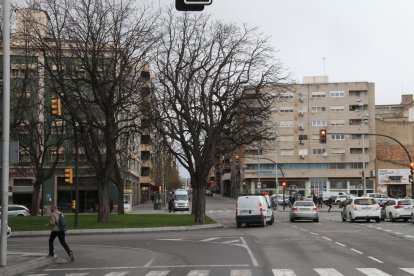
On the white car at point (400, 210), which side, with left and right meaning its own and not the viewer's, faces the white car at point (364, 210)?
left

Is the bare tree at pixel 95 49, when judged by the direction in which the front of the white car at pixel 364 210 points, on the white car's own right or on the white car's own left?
on the white car's own left

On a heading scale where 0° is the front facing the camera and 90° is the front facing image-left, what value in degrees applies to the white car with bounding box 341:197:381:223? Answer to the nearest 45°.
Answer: approximately 135°

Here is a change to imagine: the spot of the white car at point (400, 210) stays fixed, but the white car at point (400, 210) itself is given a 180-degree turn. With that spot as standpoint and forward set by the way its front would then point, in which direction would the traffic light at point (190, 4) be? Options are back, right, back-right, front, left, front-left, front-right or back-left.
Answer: front-right

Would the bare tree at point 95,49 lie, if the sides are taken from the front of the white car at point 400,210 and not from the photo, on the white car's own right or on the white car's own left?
on the white car's own left

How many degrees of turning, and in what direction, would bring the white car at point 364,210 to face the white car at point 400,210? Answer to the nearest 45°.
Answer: approximately 90° to its right

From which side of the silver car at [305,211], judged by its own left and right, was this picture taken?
back

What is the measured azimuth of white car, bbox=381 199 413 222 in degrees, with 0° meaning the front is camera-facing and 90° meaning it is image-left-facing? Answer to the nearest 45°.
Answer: approximately 135°

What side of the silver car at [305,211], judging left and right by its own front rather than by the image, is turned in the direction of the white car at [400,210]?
right

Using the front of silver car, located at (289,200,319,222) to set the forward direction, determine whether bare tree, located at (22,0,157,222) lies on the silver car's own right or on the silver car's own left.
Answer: on the silver car's own left
